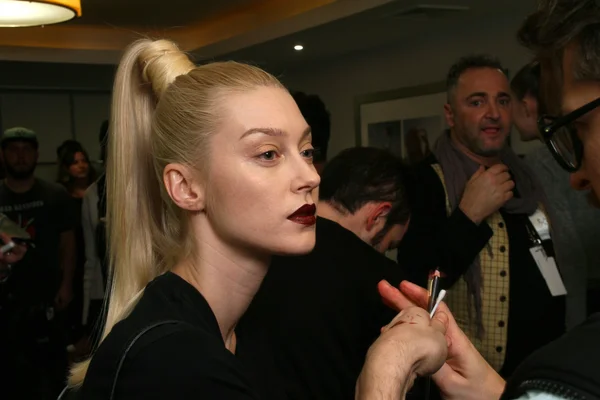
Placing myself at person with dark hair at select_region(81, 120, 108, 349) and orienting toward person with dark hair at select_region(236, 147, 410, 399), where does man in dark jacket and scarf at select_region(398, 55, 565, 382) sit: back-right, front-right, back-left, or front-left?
front-left

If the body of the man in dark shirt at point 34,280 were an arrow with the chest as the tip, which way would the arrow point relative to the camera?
toward the camera

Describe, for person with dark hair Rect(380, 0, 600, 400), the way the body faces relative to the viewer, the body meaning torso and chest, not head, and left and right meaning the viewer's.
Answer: facing to the left of the viewer

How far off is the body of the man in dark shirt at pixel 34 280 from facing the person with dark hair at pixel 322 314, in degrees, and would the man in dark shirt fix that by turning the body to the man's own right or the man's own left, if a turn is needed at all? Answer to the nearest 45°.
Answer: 0° — they already face them

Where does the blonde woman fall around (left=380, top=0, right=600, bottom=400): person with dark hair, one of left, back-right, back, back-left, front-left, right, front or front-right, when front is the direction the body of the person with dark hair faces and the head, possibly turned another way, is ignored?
front

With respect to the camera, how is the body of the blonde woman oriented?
to the viewer's right

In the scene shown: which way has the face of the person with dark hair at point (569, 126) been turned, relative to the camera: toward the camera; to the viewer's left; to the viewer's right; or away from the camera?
to the viewer's left

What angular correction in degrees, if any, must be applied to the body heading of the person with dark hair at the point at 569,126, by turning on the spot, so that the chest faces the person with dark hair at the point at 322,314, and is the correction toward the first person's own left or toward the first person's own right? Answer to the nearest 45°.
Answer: approximately 45° to the first person's own right

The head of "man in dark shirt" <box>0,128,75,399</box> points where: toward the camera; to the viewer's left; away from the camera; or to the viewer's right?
toward the camera

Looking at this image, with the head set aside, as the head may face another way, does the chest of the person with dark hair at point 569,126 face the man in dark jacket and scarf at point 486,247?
no

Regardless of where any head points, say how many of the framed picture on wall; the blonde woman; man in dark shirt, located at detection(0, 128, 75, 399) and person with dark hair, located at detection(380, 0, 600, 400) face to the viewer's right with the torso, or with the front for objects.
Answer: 1

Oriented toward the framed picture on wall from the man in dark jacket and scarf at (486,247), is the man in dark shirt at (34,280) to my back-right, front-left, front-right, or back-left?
front-left
